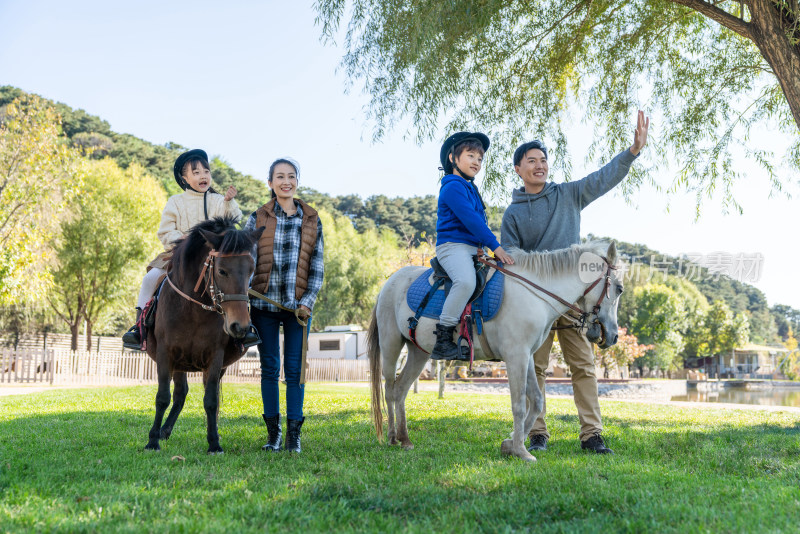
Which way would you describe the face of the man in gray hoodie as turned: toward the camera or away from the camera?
toward the camera

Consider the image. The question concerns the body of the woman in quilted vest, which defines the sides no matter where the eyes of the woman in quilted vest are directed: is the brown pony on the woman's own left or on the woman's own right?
on the woman's own right

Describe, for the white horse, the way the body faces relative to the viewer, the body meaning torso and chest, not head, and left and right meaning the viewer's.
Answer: facing to the right of the viewer

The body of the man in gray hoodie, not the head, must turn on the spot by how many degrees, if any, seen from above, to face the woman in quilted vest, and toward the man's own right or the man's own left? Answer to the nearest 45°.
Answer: approximately 90° to the man's own right

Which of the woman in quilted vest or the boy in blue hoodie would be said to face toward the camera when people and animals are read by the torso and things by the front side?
the woman in quilted vest

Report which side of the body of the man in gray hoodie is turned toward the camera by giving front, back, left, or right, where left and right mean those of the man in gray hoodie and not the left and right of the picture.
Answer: front

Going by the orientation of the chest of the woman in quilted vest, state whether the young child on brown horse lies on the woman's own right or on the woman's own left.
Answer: on the woman's own right

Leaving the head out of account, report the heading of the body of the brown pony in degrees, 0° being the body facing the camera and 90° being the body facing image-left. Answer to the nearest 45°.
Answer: approximately 0°

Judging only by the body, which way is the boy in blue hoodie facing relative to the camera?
to the viewer's right

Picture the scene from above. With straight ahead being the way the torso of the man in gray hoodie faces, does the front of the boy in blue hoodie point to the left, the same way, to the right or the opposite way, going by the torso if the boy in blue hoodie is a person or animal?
to the left

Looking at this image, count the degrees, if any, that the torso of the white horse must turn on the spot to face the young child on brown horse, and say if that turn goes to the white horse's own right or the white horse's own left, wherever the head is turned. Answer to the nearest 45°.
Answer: approximately 180°

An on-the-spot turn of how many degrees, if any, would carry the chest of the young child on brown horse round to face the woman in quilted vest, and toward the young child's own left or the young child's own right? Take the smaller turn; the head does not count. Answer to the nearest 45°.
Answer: approximately 45° to the young child's own left

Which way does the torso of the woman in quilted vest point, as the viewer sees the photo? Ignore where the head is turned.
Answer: toward the camera

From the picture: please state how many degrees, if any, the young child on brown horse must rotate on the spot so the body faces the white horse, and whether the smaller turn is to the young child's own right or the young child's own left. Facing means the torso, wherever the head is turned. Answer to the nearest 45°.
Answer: approximately 45° to the young child's own left

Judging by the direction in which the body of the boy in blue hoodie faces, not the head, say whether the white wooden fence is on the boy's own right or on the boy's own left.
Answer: on the boy's own left

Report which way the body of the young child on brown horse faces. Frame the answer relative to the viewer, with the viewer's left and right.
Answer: facing the viewer
